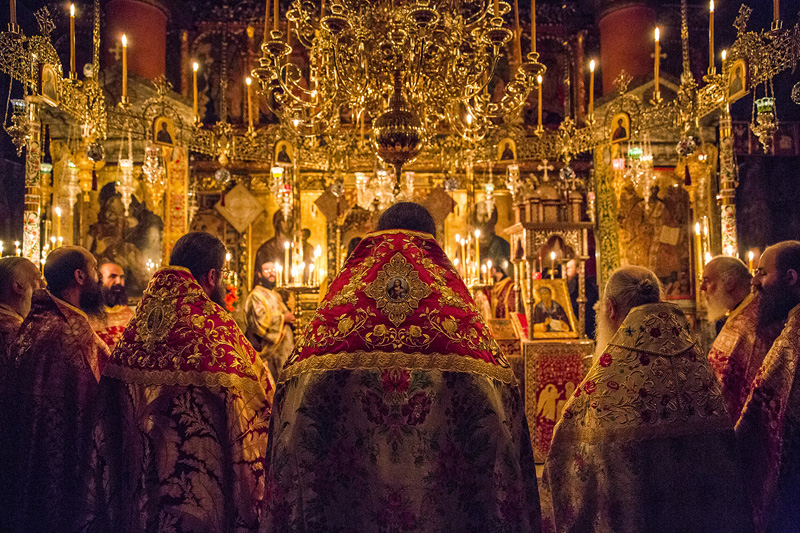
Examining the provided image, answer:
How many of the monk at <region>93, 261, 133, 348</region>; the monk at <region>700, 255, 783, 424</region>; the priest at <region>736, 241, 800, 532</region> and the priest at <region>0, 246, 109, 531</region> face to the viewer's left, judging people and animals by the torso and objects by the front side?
2

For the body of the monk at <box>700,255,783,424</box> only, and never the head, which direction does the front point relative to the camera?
to the viewer's left

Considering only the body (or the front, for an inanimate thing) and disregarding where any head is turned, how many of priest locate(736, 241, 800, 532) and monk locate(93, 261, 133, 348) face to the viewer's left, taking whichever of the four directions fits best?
1

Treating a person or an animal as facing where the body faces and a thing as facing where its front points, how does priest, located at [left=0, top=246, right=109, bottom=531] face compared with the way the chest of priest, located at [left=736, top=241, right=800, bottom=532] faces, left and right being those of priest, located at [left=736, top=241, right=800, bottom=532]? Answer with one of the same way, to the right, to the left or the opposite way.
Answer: to the right

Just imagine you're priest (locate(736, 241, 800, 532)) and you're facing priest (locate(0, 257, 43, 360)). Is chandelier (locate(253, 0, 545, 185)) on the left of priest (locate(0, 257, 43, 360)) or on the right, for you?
right

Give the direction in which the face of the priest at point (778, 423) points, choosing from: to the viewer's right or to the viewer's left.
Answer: to the viewer's left

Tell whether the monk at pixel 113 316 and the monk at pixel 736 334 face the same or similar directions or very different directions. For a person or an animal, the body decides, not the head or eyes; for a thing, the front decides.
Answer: very different directions

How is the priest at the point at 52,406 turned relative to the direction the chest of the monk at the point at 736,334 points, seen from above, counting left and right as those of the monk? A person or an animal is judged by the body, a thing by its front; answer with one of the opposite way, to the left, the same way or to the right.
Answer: to the right

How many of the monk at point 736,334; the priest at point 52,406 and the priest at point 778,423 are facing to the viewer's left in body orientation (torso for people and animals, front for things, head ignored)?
2
